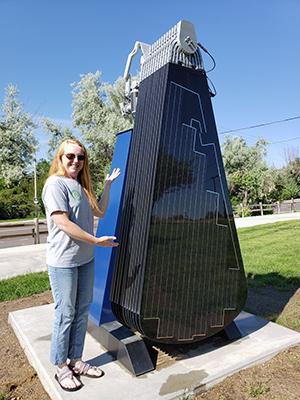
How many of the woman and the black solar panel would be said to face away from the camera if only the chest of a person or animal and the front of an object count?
0

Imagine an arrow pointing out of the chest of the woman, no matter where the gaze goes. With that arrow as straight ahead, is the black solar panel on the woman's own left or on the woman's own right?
on the woman's own left

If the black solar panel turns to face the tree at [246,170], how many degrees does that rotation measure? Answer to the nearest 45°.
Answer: approximately 135° to its left

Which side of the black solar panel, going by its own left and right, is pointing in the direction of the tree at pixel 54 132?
back

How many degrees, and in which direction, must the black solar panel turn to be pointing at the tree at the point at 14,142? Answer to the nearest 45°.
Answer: approximately 180°

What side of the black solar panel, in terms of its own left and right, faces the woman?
right

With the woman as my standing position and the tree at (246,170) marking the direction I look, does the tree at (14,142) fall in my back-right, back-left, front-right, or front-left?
front-left

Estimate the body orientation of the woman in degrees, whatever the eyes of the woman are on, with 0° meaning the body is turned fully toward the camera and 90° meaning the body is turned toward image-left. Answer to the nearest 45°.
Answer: approximately 315°

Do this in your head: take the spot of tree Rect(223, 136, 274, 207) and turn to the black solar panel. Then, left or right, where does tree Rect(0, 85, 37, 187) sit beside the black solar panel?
right

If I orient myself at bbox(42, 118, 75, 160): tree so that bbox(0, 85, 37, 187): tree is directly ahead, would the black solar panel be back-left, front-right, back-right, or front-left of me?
back-left
